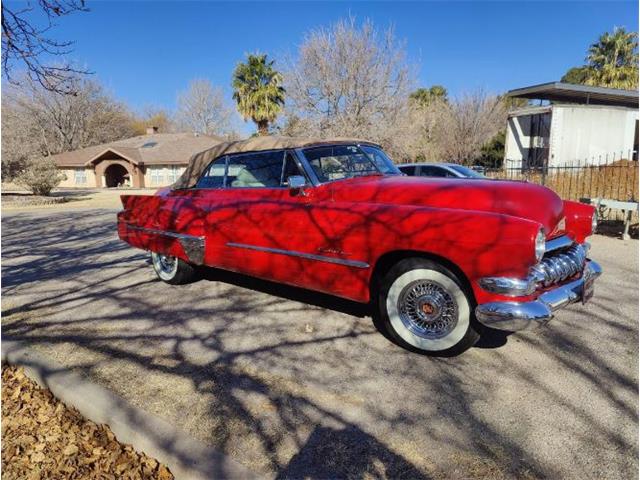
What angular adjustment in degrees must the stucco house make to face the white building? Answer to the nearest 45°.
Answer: approximately 45° to its left

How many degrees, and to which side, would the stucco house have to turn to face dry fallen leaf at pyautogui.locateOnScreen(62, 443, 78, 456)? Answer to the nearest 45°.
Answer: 0° — it already faces it

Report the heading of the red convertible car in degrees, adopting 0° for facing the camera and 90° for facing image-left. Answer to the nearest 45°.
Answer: approximately 315°

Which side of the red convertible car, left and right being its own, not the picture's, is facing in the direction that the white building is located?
left

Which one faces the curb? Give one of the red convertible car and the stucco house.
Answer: the stucco house

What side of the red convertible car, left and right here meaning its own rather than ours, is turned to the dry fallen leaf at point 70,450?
right

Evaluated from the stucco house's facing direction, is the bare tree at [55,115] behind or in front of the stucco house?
behind

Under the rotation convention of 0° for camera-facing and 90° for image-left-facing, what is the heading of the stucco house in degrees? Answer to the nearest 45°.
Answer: approximately 0°

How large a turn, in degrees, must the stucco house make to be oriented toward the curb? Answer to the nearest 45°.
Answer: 0° — it already faces it
